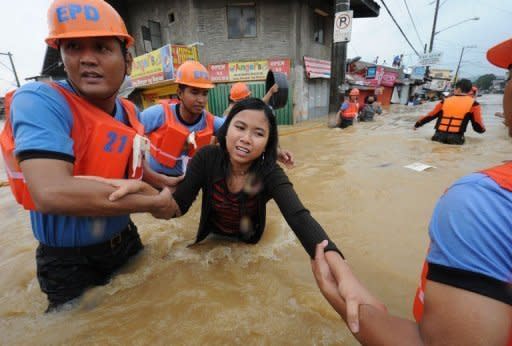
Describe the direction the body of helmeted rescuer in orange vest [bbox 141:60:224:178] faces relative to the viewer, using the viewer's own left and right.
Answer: facing the viewer and to the right of the viewer

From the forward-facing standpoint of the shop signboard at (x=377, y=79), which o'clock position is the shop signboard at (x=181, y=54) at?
the shop signboard at (x=181, y=54) is roughly at 1 o'clock from the shop signboard at (x=377, y=79).

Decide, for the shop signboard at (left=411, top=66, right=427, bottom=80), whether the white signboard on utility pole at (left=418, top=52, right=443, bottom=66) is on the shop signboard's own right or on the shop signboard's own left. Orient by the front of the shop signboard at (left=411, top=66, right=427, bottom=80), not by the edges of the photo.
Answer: on the shop signboard's own left

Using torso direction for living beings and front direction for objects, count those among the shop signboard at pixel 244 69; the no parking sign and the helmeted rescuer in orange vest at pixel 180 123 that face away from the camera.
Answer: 0

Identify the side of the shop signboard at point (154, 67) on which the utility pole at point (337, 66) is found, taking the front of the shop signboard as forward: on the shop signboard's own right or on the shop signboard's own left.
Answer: on the shop signboard's own left

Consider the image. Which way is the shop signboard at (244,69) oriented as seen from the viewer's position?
toward the camera

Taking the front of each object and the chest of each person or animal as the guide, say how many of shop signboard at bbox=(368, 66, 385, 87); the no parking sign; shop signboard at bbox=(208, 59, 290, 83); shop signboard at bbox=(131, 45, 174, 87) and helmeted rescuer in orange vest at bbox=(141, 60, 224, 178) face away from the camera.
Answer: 0

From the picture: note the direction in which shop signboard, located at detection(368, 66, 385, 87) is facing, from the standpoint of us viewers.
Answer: facing the viewer
